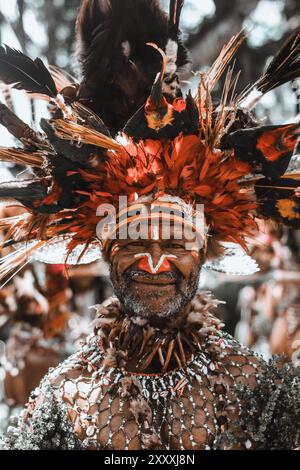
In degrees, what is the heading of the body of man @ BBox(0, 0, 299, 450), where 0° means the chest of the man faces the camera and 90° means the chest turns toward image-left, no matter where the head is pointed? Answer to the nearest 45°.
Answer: approximately 0°
